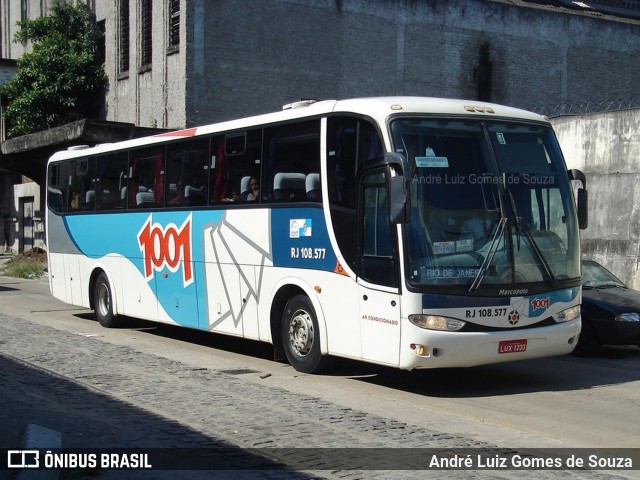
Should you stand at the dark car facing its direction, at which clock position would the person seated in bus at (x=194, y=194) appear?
The person seated in bus is roughly at 4 o'clock from the dark car.

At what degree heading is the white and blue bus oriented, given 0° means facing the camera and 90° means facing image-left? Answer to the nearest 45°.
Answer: approximately 315°

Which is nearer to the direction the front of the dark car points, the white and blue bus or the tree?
the white and blue bus

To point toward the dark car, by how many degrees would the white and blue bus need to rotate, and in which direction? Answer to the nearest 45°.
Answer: approximately 90° to its left

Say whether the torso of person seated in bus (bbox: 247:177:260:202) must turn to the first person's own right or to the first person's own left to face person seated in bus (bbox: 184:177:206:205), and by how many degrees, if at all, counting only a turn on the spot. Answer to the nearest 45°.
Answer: approximately 180°

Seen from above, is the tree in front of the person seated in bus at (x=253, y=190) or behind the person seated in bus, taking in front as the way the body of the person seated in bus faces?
behind

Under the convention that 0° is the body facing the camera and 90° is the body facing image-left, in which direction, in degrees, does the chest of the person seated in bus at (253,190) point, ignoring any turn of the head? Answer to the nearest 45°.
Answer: approximately 315°

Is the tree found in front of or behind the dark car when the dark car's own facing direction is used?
behind

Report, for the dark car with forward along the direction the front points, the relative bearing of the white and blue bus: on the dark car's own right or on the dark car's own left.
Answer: on the dark car's own right
